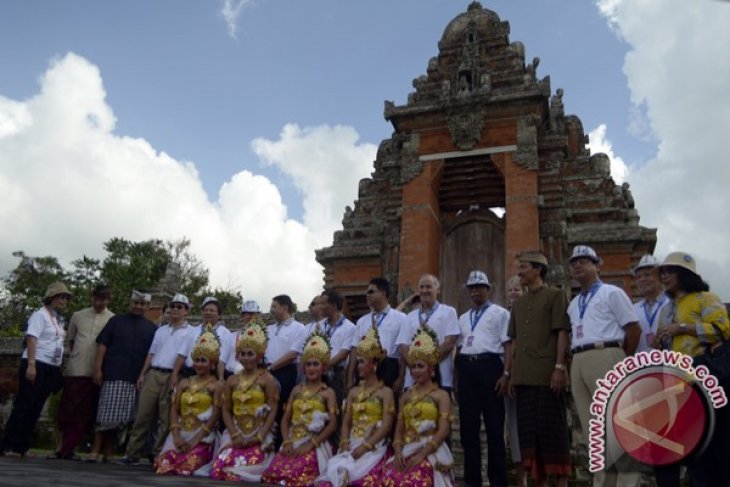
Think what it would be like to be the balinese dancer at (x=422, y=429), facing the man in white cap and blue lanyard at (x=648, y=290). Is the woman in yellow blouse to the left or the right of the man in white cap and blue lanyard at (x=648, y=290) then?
right

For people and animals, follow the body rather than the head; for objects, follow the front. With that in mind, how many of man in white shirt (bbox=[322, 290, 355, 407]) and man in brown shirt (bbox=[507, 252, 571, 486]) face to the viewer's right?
0

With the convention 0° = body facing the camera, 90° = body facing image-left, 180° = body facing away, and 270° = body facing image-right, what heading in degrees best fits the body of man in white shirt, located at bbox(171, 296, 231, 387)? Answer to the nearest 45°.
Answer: approximately 0°

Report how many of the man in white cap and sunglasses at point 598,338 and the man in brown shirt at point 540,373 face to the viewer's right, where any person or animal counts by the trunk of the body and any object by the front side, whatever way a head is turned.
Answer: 0

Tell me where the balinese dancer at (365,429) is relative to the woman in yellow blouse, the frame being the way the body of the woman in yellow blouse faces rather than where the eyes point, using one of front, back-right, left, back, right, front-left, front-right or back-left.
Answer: front-right

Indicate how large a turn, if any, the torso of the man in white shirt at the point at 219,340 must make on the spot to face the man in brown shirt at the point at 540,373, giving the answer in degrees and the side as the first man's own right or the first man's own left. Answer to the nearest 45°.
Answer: approximately 45° to the first man's own left

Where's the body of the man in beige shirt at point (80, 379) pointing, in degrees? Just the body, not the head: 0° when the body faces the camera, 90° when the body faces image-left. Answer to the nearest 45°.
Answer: approximately 315°

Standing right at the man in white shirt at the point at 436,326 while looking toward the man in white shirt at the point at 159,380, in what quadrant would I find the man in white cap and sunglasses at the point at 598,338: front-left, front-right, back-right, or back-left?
back-left
